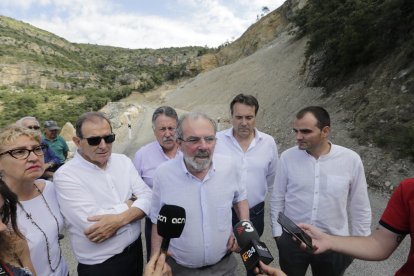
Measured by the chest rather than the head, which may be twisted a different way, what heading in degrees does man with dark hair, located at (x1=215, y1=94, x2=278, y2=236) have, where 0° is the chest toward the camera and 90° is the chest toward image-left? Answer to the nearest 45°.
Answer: approximately 0°

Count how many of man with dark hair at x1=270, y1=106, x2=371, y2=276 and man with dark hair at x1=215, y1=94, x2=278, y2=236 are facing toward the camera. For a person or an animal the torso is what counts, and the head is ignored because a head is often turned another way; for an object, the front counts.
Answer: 2

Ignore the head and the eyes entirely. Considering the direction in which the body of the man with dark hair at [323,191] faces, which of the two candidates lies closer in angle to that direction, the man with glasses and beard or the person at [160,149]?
the man with glasses and beard

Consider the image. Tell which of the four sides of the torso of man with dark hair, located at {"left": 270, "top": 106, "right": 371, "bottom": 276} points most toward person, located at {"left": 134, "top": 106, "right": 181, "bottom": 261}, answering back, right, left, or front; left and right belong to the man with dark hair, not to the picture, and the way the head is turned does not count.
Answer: right
